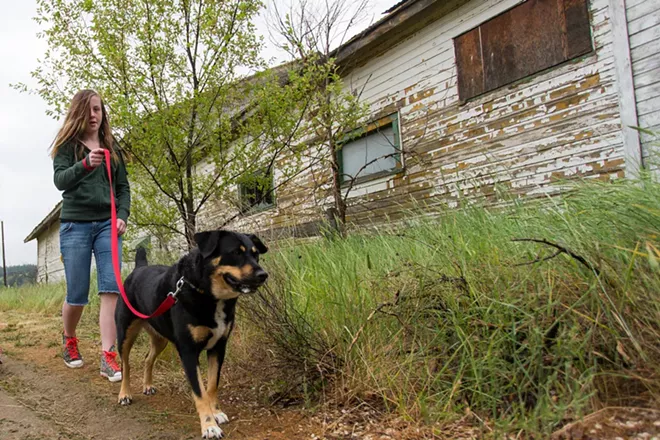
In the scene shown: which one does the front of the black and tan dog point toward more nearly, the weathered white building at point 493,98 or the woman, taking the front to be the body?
the weathered white building

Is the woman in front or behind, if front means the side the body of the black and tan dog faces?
behind

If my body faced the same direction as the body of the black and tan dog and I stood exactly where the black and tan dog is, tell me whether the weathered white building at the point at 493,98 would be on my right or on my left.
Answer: on my left

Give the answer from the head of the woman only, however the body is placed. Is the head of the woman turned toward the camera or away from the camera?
toward the camera

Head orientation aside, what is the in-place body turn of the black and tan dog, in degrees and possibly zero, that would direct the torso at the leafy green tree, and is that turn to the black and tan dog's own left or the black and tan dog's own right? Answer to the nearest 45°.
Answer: approximately 135° to the black and tan dog's own left

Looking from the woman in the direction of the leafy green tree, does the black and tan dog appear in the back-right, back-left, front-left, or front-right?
back-right

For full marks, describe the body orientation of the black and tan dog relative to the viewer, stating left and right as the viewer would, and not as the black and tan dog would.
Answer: facing the viewer and to the right of the viewer
